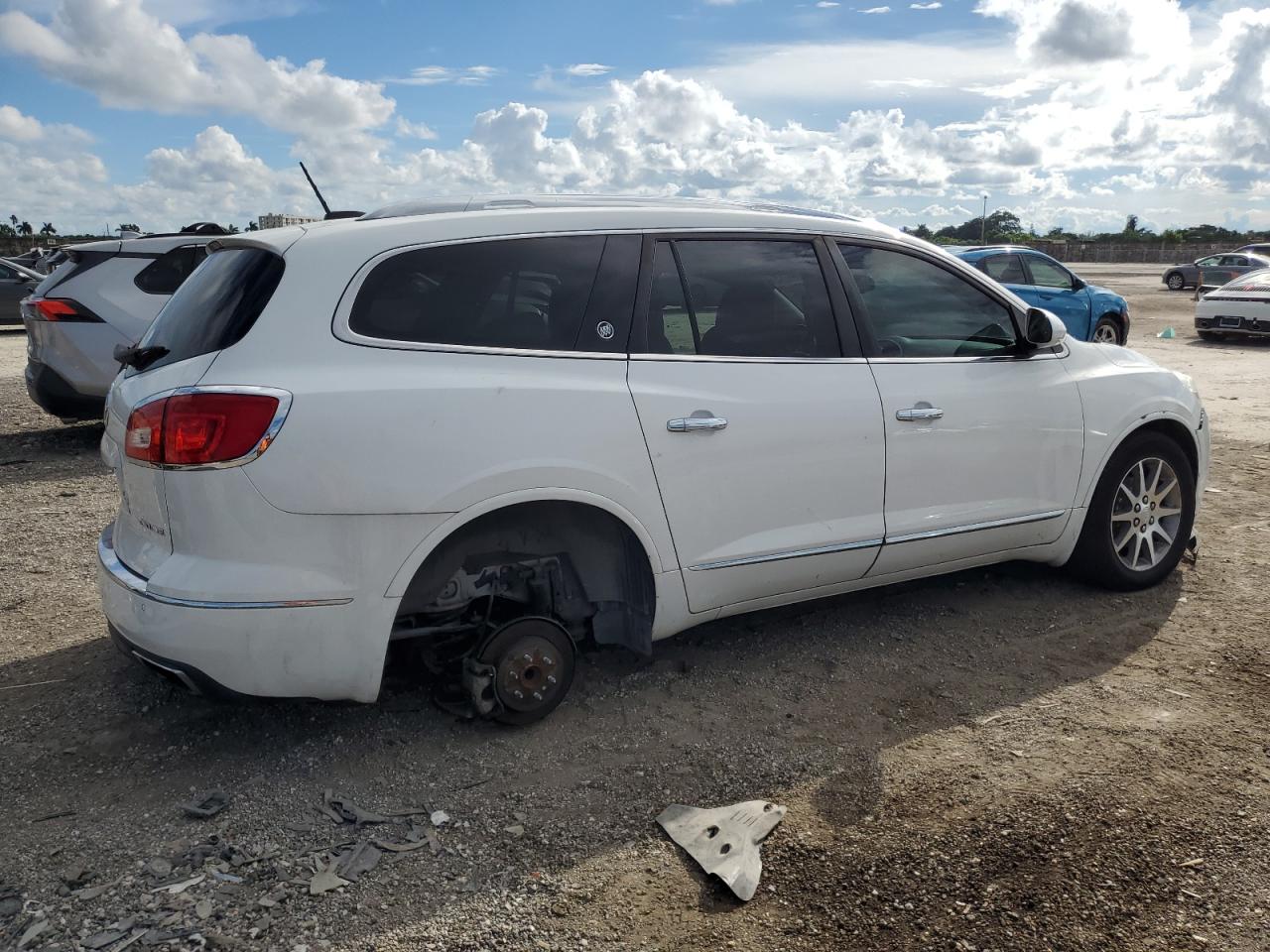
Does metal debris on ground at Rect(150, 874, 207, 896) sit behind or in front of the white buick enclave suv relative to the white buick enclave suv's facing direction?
behind

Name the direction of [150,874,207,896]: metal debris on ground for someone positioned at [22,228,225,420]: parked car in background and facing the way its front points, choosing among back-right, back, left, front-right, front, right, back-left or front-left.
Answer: back-right

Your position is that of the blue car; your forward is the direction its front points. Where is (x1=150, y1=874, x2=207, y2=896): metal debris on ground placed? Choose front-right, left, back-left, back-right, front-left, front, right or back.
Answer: right

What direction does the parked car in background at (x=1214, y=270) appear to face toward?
to the viewer's left

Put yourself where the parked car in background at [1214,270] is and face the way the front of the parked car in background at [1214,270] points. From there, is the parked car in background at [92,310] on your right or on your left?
on your left

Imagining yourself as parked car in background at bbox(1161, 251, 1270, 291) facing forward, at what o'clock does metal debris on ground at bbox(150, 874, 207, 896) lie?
The metal debris on ground is roughly at 9 o'clock from the parked car in background.

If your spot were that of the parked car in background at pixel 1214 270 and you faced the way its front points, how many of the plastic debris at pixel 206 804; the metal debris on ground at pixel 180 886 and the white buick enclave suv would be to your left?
3

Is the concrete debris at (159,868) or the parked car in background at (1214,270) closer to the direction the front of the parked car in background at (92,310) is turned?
the parked car in background

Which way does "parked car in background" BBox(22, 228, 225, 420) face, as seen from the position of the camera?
facing away from the viewer and to the right of the viewer

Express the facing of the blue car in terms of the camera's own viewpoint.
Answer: facing to the right of the viewer
